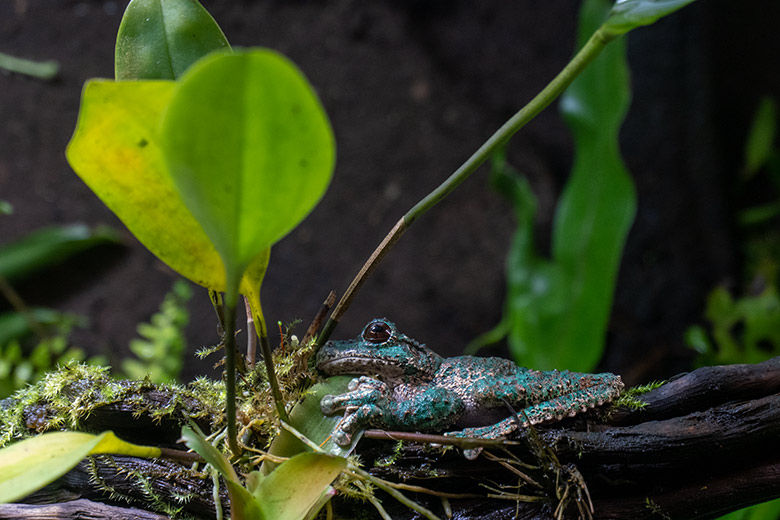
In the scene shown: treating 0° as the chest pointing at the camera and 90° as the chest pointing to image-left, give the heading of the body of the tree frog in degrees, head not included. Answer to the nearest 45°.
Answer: approximately 90°

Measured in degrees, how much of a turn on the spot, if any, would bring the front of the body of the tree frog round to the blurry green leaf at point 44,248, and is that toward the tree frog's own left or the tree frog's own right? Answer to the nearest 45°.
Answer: approximately 45° to the tree frog's own right

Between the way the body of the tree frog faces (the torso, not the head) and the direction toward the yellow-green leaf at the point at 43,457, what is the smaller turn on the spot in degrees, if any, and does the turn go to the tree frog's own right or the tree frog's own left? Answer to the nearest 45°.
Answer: approximately 45° to the tree frog's own left

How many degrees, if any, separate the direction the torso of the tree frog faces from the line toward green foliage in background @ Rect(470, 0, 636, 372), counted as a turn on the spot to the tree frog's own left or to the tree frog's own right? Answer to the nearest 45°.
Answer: approximately 135° to the tree frog's own right

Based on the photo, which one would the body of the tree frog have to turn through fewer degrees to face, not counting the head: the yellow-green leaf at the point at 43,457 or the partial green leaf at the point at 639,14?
the yellow-green leaf
